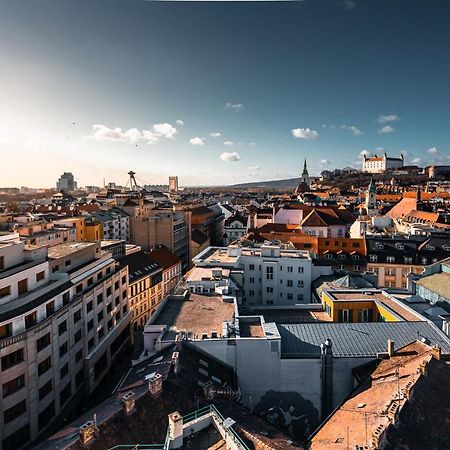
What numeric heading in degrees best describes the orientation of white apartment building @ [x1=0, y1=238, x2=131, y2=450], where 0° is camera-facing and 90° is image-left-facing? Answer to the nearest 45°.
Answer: approximately 315°

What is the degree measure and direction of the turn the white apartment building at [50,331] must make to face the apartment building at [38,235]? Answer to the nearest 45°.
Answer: approximately 135° to its left
